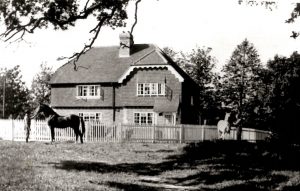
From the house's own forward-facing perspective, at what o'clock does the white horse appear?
The white horse is roughly at 11 o'clock from the house.

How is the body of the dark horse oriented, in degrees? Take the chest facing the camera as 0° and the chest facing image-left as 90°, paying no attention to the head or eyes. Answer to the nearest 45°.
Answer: approximately 90°

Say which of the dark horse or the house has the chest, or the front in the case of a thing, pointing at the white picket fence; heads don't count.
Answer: the house

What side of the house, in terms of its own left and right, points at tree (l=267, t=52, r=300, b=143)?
left

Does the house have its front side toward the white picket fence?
yes

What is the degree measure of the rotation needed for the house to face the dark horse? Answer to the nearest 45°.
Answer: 0° — it already faces it

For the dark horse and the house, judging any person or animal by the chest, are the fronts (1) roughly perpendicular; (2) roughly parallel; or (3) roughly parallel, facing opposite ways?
roughly perpendicular

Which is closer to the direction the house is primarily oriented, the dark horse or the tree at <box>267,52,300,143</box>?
the dark horse

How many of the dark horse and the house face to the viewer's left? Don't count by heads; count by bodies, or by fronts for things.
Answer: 1

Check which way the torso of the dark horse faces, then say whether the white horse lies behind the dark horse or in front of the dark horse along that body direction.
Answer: behind
